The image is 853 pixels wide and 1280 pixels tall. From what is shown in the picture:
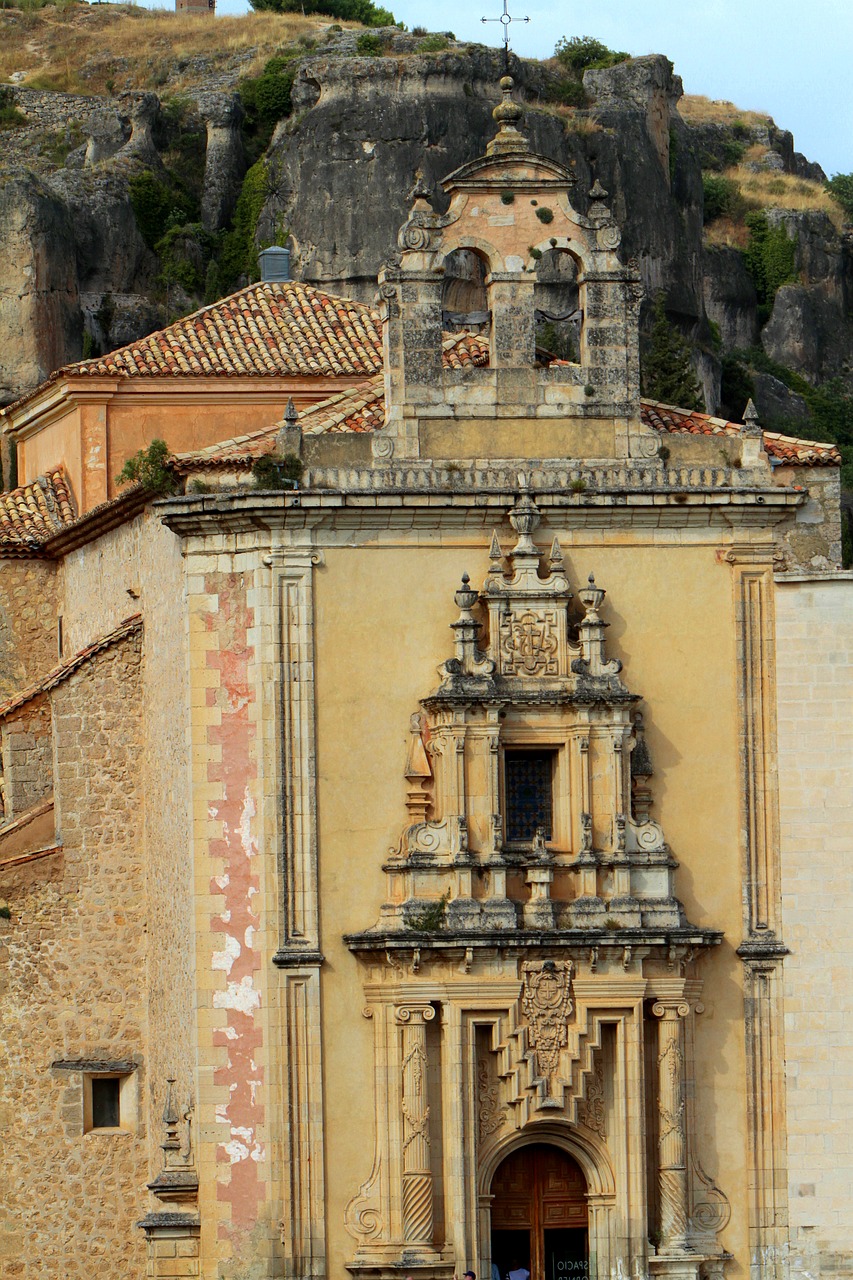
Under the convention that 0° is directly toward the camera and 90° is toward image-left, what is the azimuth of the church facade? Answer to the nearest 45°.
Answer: approximately 0°
